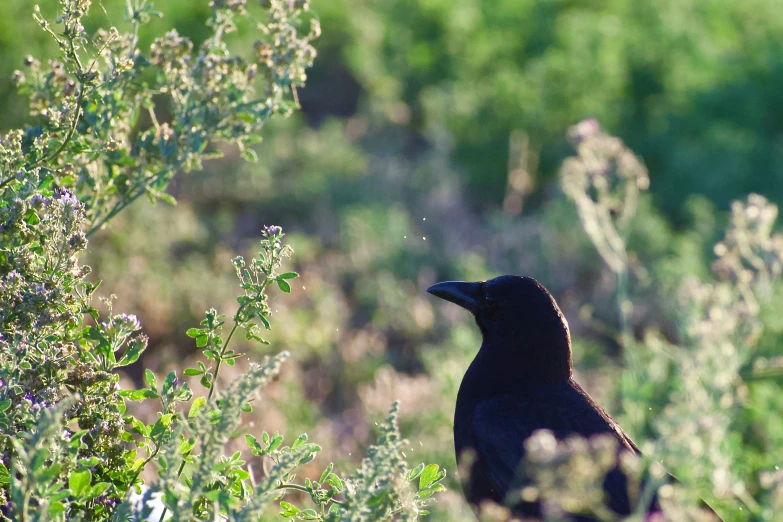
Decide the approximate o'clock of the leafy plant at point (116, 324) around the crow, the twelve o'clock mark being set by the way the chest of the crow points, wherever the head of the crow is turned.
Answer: The leafy plant is roughly at 10 o'clock from the crow.

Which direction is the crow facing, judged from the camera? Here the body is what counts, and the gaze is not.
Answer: to the viewer's left
